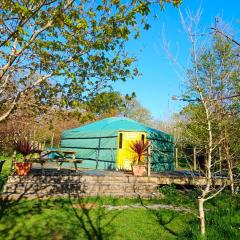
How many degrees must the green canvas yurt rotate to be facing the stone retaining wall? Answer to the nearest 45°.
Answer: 0° — it already faces it

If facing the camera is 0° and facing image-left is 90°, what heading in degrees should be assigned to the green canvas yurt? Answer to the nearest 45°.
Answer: approximately 0°

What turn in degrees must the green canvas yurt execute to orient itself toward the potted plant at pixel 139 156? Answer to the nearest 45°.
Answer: approximately 45° to its left
